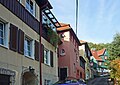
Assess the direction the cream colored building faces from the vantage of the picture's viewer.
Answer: facing the viewer and to the right of the viewer

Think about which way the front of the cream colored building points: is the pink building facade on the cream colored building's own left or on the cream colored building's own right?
on the cream colored building's own left

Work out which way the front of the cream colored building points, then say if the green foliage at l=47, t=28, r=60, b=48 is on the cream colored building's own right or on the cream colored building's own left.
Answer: on the cream colored building's own left
